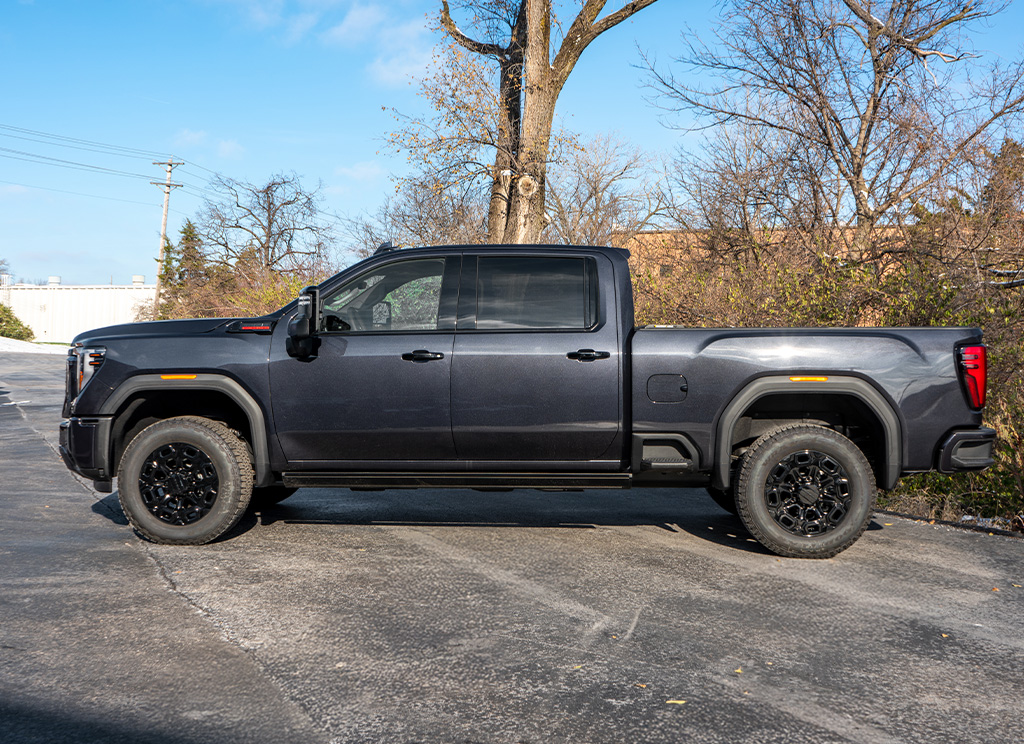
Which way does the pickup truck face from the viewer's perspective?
to the viewer's left
